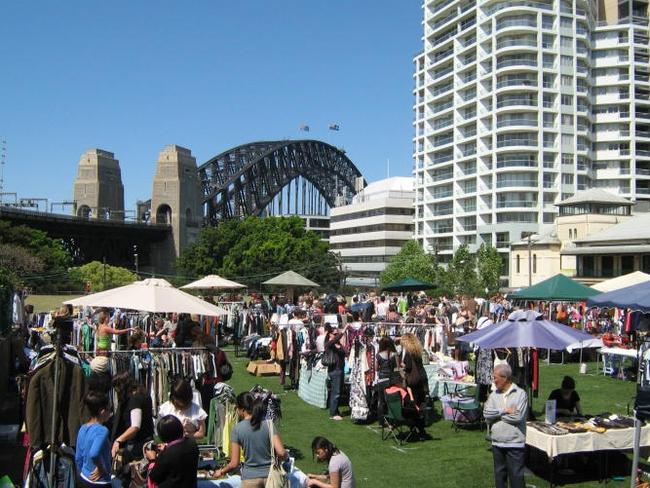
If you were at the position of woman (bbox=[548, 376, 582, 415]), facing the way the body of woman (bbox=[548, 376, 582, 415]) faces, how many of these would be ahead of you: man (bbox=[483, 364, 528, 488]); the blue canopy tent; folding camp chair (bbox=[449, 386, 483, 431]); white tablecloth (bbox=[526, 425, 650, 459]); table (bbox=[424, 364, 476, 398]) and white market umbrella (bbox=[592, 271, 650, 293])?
2

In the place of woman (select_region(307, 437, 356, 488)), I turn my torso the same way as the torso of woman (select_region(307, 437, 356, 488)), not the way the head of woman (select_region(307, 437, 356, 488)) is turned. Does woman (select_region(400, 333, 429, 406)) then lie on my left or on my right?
on my right

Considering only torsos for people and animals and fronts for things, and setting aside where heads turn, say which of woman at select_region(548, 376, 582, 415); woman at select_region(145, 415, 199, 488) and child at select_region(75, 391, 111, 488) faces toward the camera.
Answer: woman at select_region(548, 376, 582, 415)

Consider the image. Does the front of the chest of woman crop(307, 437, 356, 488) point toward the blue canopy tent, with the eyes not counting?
no

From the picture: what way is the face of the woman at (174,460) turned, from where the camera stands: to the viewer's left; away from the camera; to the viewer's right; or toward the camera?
away from the camera

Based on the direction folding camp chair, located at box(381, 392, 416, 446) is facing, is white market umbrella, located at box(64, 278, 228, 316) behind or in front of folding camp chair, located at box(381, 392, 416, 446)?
behind

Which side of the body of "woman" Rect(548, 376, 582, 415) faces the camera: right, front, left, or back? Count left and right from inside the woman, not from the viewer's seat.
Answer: front

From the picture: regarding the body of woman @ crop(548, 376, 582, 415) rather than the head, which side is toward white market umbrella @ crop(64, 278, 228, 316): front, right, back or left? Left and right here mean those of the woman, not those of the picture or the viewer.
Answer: right

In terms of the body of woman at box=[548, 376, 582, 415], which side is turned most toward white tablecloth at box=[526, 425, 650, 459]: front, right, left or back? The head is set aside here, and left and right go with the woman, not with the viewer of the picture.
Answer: front

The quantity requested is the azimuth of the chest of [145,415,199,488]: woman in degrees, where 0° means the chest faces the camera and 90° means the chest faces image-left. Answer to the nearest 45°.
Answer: approximately 135°

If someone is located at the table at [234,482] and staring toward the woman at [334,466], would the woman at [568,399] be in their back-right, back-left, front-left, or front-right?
front-left
